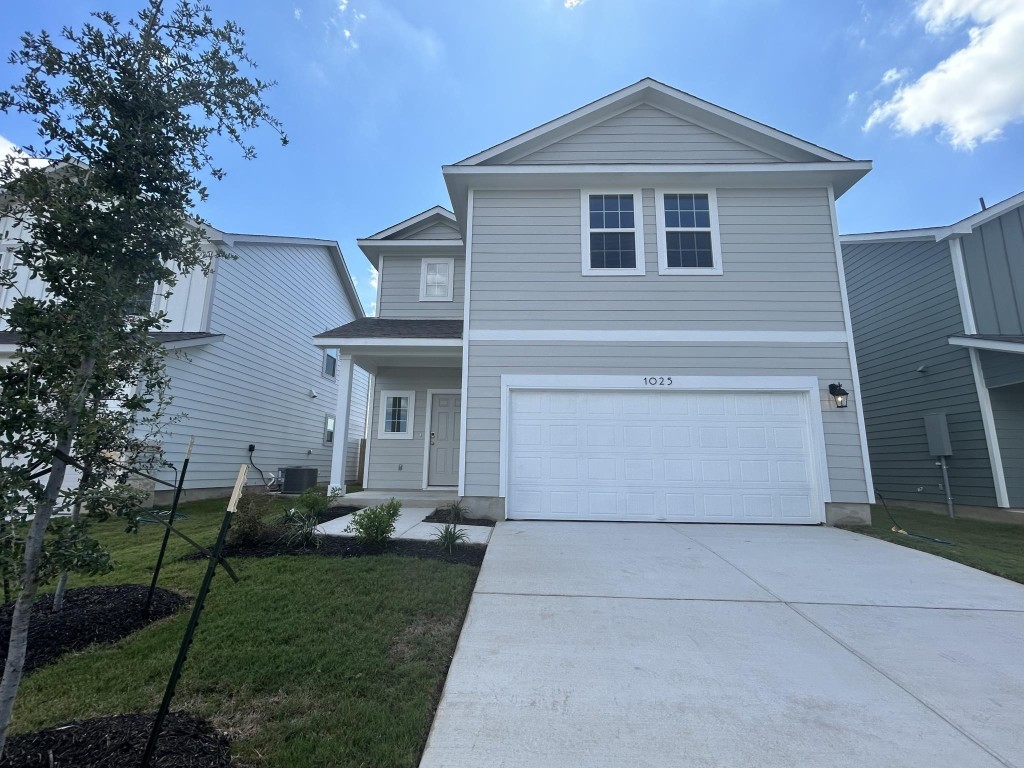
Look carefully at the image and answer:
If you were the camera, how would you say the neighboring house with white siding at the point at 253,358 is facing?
facing the viewer and to the left of the viewer

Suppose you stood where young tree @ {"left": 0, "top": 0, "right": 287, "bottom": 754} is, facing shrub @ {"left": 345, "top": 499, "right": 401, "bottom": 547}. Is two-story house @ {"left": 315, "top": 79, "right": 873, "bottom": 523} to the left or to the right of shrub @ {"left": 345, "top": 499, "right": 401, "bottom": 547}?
right

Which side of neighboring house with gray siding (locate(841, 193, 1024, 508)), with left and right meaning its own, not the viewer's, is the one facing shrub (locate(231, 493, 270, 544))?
right

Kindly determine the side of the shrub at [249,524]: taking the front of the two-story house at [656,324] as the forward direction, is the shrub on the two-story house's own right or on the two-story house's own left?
on the two-story house's own right

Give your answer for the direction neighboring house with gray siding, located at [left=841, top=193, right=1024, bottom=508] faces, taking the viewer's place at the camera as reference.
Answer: facing the viewer and to the right of the viewer

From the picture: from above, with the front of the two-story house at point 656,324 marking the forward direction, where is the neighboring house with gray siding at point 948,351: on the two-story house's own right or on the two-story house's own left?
on the two-story house's own left

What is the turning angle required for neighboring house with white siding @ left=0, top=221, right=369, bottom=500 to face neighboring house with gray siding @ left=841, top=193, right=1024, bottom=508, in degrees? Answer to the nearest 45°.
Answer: approximately 90° to its left

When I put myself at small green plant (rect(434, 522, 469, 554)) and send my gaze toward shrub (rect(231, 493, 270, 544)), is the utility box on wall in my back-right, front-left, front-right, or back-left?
back-right

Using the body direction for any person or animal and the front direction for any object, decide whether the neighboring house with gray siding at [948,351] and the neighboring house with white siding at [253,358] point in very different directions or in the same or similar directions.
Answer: same or similar directions

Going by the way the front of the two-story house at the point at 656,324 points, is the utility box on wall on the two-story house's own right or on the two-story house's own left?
on the two-story house's own left

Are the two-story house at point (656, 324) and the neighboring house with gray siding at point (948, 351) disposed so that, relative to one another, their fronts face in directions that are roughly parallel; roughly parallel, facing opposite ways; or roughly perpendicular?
roughly parallel

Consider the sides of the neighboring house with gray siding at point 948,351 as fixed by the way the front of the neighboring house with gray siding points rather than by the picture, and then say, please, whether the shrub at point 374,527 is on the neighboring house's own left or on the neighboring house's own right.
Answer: on the neighboring house's own right

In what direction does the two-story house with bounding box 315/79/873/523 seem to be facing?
toward the camera

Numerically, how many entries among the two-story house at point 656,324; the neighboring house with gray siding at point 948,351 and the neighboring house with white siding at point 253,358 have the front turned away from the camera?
0
